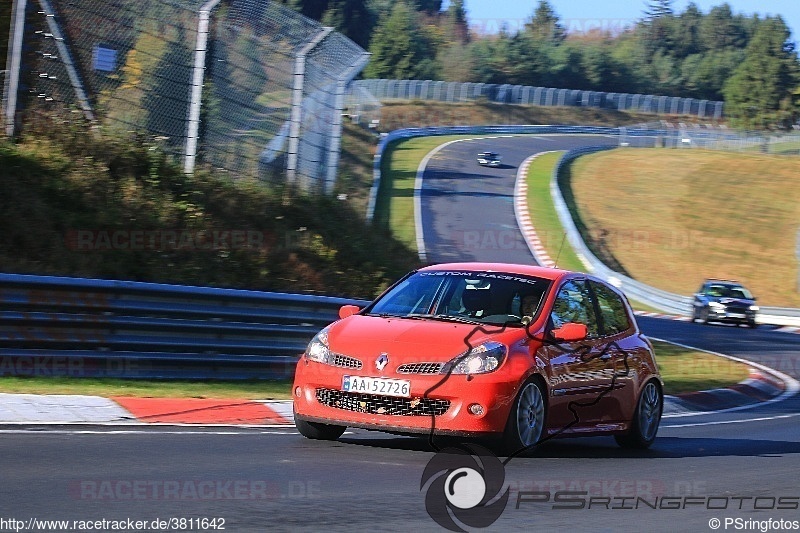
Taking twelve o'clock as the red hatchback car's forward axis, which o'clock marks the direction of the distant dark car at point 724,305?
The distant dark car is roughly at 5 o'clock from the red hatchback car.

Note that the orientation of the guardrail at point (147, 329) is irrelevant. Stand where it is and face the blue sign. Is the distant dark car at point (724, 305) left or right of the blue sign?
right

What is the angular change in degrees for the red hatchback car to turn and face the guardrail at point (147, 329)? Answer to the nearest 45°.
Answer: approximately 90° to its right

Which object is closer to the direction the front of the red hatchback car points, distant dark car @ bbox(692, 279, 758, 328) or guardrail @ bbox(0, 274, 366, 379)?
the guardrail

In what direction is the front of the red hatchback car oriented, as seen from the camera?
facing the viewer and to the left of the viewer

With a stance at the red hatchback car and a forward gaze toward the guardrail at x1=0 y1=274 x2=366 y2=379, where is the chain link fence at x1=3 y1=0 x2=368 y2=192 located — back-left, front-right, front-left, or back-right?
front-right

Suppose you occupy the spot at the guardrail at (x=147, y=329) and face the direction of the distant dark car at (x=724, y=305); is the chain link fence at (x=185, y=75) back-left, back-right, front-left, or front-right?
front-left

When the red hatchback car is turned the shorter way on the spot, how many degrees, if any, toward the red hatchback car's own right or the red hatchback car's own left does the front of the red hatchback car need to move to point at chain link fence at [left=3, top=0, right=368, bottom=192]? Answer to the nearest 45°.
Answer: approximately 90° to the red hatchback car's own right

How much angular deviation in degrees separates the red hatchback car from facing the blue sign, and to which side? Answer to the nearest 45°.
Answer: approximately 90° to its right

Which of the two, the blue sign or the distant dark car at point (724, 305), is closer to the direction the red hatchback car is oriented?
the blue sign
